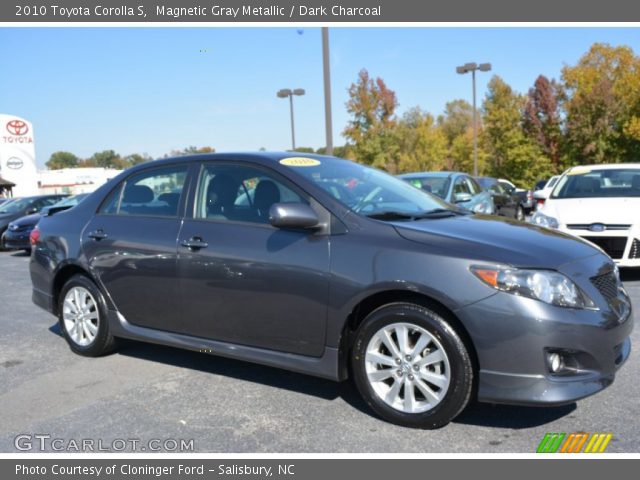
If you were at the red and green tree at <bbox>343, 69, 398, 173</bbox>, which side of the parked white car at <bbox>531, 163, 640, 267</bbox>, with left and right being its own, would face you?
back

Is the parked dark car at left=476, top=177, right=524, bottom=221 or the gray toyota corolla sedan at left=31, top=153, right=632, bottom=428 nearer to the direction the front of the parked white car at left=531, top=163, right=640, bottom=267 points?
the gray toyota corolla sedan

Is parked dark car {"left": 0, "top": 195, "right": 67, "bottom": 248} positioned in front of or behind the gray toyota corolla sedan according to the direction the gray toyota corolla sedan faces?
behind

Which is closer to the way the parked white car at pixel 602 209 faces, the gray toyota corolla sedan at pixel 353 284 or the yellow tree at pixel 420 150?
the gray toyota corolla sedan

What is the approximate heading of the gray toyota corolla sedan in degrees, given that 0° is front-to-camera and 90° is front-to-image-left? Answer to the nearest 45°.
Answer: approximately 315°

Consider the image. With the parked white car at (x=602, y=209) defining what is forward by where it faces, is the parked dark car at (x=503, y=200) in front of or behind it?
behind

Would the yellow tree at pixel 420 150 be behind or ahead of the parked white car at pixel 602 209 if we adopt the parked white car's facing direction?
behind

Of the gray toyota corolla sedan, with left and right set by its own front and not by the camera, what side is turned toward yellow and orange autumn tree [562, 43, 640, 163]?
left

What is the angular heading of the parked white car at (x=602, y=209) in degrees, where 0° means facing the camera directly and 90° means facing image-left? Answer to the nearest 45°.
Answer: approximately 0°

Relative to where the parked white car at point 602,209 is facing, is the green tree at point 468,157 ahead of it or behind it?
behind
